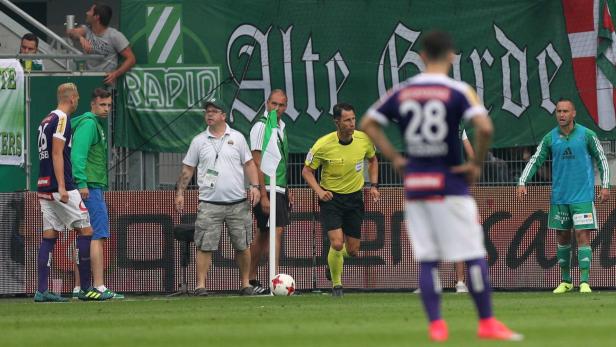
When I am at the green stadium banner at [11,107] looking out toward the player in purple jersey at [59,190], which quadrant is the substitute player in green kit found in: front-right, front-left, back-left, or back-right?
front-left

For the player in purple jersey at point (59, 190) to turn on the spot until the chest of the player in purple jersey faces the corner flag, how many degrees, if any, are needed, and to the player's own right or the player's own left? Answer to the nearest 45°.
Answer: approximately 45° to the player's own right

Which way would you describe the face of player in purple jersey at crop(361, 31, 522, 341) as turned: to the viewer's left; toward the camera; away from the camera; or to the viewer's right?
away from the camera

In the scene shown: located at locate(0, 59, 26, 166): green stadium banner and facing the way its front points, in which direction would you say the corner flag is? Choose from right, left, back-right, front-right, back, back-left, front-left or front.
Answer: front-left

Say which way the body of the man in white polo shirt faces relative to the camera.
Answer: toward the camera

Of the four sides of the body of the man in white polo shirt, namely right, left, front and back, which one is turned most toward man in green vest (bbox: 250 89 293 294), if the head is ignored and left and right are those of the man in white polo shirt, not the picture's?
left

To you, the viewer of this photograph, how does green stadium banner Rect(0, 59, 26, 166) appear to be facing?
facing the viewer

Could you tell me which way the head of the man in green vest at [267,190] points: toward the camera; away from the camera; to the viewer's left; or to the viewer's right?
toward the camera
